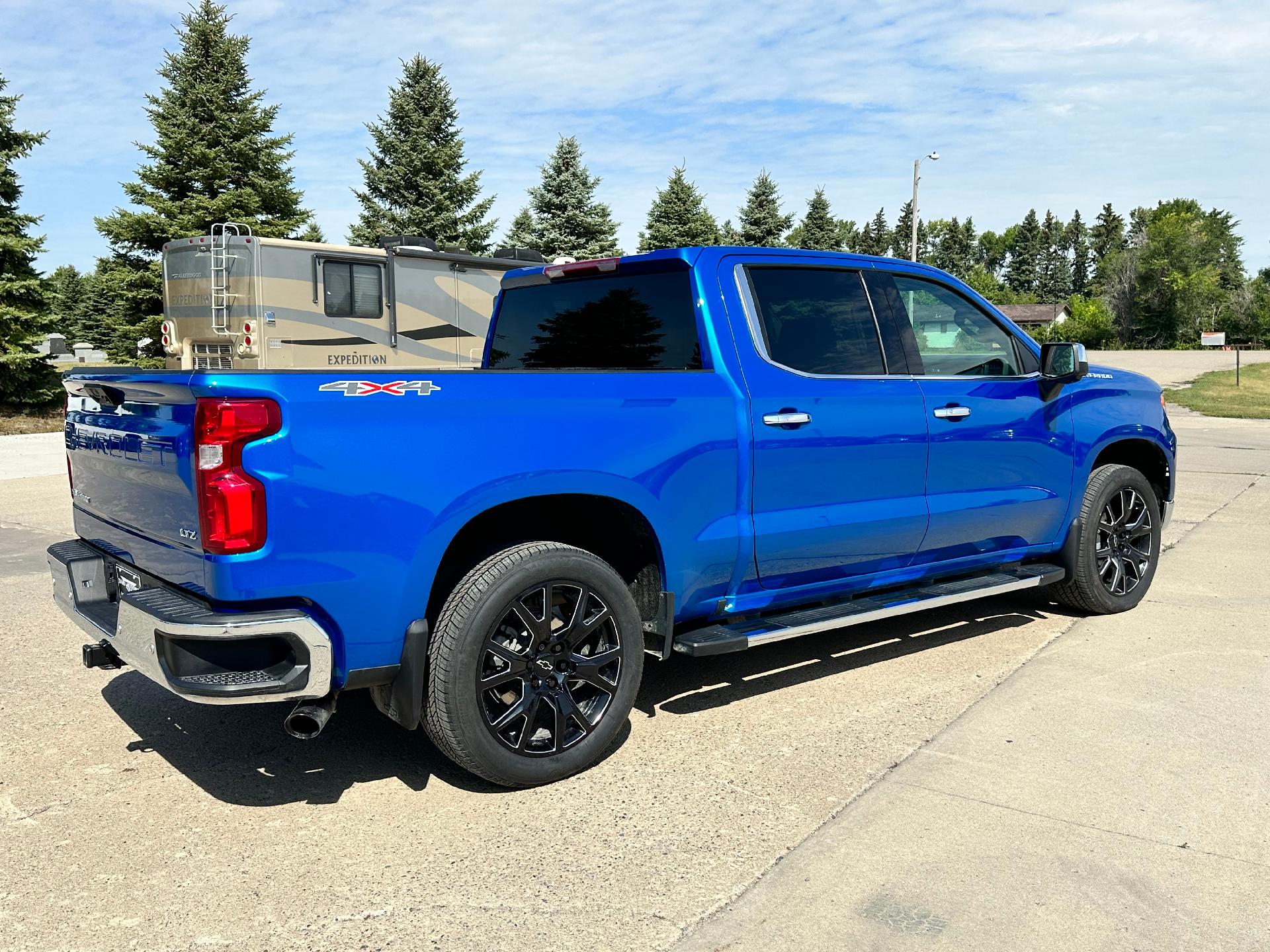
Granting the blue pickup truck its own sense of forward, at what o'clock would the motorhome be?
The motorhome is roughly at 10 o'clock from the blue pickup truck.

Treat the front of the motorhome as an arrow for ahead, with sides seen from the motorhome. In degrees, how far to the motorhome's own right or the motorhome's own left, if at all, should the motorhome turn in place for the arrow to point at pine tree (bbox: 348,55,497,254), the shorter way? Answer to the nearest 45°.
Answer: approximately 45° to the motorhome's own left

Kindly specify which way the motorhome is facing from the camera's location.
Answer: facing away from the viewer and to the right of the viewer

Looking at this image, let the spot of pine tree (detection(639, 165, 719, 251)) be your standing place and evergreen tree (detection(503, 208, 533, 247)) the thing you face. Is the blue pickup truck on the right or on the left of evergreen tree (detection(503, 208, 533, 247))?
left

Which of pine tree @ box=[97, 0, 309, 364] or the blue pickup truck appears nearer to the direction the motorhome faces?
the pine tree

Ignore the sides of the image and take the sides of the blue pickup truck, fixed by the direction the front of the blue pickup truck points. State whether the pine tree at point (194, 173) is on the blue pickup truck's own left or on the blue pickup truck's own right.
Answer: on the blue pickup truck's own left

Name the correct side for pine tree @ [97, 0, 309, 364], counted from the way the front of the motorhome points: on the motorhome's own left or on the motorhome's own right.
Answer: on the motorhome's own left

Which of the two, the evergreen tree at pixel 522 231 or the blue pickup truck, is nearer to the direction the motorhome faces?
the evergreen tree

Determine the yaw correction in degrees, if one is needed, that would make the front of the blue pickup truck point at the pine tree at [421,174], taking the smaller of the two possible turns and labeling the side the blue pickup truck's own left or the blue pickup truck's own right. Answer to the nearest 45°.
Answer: approximately 45° to the blue pickup truck's own left

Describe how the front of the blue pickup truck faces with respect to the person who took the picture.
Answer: facing away from the viewer and to the right of the viewer

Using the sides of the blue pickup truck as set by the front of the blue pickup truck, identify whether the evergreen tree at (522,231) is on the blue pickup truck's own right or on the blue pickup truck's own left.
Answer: on the blue pickup truck's own left

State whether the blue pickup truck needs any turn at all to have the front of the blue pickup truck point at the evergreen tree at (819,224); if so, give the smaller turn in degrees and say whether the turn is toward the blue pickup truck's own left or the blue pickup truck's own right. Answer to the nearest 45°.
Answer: approximately 45° to the blue pickup truck's own left

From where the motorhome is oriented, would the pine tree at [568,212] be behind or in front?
in front
